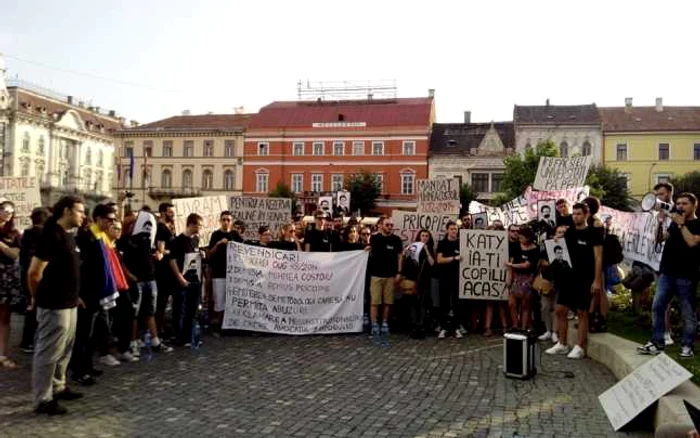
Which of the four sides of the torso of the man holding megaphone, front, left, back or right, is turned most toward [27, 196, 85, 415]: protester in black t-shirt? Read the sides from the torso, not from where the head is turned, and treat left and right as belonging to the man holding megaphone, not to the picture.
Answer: front

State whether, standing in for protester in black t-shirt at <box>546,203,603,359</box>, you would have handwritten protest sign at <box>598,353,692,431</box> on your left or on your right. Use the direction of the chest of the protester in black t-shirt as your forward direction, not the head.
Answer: on your left

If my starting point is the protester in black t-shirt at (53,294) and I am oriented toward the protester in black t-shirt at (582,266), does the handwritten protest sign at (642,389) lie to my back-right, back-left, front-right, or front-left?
front-right

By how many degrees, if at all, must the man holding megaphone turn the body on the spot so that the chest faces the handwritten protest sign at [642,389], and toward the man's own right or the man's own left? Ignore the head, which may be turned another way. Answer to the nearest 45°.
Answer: approximately 45° to the man's own left

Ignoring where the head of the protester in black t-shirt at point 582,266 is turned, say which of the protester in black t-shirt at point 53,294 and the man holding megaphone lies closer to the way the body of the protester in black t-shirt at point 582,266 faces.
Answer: the protester in black t-shirt

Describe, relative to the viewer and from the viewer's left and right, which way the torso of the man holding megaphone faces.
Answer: facing the viewer and to the left of the viewer

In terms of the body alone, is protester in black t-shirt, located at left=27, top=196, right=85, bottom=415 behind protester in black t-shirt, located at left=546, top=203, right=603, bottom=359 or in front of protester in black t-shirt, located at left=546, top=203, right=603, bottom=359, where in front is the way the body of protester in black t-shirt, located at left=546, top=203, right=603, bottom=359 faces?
in front

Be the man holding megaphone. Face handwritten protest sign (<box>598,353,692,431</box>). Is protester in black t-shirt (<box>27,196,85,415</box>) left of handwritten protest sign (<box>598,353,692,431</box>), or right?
right

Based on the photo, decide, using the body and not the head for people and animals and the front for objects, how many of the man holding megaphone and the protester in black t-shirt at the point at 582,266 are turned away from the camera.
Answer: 0

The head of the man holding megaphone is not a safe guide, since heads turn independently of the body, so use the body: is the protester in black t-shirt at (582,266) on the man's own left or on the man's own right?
on the man's own right

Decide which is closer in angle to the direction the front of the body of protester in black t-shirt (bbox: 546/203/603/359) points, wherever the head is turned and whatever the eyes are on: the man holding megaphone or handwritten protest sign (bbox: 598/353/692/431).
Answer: the handwritten protest sign

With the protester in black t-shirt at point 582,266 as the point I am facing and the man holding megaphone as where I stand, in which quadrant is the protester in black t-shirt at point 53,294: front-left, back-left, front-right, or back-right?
front-left

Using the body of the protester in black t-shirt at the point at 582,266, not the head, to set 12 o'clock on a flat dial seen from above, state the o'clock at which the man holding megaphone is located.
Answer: The man holding megaphone is roughly at 8 o'clock from the protester in black t-shirt.
